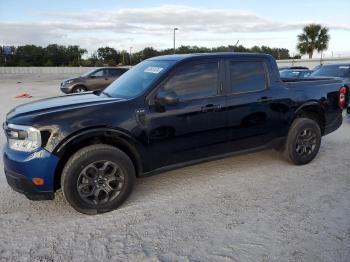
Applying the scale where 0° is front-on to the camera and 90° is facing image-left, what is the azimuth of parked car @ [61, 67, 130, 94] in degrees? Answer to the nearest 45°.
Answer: approximately 45°

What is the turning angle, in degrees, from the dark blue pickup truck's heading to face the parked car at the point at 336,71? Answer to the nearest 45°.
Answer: approximately 180°

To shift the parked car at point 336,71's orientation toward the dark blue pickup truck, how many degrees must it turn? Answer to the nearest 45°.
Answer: approximately 45° to its left

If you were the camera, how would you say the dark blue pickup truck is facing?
facing the viewer and to the left of the viewer
